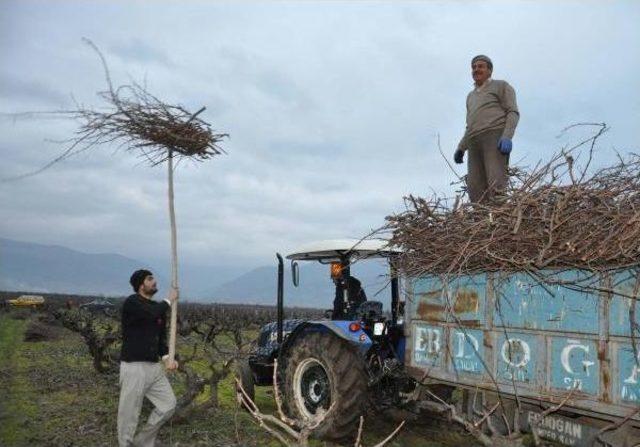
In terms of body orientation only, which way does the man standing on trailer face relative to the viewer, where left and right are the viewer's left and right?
facing the viewer and to the left of the viewer

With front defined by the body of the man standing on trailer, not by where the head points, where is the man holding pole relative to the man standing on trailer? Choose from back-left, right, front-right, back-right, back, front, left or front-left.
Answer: front

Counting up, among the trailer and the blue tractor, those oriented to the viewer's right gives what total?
0

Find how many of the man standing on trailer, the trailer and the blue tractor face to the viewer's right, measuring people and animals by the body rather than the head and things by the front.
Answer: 0

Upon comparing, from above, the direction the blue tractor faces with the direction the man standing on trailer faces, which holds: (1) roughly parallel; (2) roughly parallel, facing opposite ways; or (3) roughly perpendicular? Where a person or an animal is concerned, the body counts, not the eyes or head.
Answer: roughly perpendicular

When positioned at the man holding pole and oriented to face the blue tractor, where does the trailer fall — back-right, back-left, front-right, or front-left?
front-right

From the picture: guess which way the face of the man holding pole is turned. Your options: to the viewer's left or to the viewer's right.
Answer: to the viewer's right

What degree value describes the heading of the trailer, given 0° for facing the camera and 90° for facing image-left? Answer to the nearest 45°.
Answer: approximately 135°
